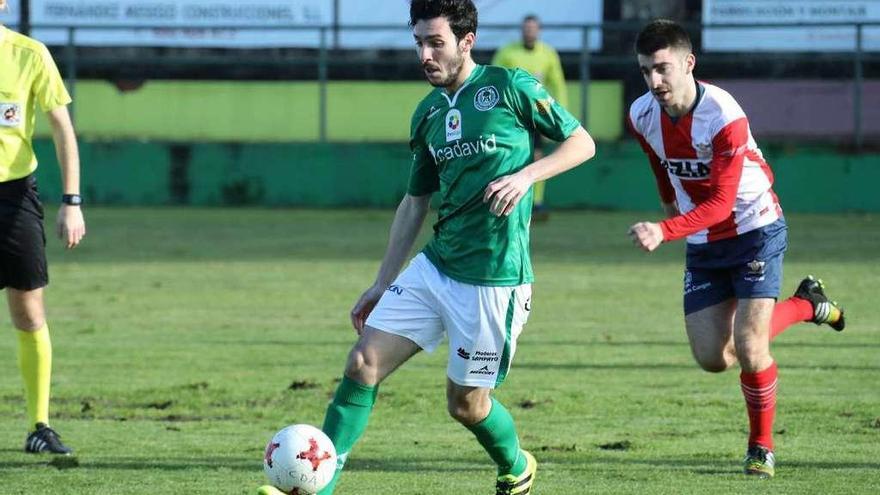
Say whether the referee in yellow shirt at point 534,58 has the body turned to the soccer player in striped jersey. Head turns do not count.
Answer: yes

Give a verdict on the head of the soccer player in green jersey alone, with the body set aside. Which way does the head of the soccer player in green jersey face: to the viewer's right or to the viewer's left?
to the viewer's left

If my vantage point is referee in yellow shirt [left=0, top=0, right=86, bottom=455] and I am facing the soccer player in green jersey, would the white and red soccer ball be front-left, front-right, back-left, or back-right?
front-right

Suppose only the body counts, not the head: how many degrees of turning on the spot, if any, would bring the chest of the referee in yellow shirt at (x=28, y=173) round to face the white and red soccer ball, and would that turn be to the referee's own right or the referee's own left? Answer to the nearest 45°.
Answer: approximately 45° to the referee's own left

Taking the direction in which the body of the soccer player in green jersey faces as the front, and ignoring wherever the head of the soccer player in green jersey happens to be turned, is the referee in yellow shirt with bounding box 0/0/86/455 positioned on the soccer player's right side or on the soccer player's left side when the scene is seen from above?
on the soccer player's right side

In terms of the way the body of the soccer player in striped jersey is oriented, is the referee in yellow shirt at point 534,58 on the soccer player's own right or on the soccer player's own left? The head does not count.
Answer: on the soccer player's own right

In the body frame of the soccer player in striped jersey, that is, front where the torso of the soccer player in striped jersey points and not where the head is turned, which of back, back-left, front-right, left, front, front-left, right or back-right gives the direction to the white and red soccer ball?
front

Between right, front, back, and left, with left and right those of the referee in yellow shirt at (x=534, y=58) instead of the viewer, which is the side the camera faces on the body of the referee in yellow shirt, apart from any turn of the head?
front

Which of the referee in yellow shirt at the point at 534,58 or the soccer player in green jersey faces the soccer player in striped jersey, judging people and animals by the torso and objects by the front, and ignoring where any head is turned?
the referee in yellow shirt

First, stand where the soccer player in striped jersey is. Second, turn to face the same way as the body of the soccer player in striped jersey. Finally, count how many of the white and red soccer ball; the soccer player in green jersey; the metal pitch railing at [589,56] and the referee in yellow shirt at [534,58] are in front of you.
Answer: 2

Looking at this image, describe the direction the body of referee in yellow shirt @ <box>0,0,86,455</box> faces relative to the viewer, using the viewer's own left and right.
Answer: facing the viewer

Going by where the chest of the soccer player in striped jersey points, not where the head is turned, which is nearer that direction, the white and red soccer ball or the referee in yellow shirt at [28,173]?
the white and red soccer ball

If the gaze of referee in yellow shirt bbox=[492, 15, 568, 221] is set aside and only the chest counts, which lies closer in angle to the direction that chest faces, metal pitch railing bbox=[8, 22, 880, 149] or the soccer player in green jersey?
the soccer player in green jersey

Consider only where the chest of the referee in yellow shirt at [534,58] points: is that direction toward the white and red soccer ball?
yes

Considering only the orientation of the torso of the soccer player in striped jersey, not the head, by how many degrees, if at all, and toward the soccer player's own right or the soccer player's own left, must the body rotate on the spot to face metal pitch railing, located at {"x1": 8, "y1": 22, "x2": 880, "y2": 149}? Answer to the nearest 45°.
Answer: approximately 135° to the soccer player's own right
